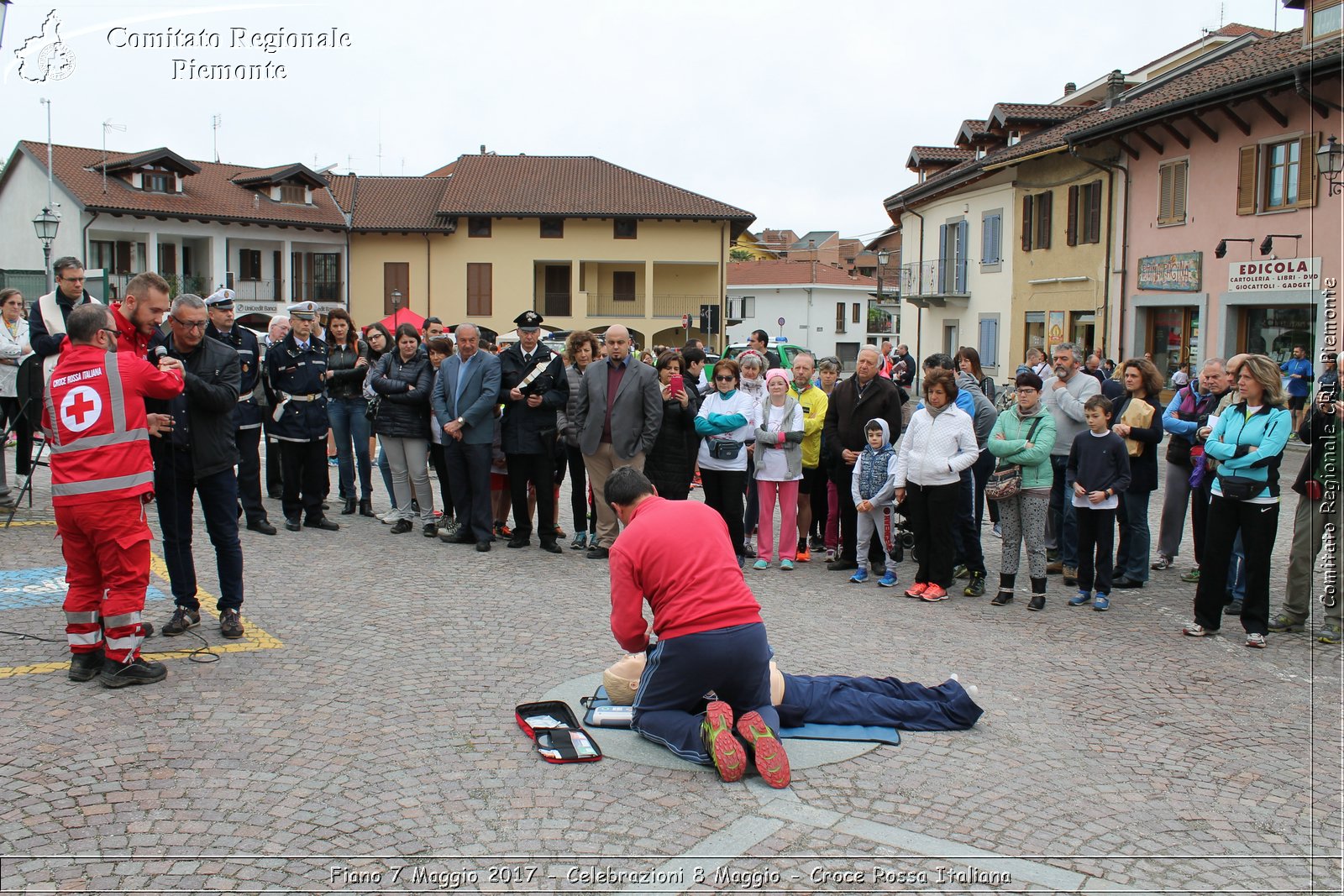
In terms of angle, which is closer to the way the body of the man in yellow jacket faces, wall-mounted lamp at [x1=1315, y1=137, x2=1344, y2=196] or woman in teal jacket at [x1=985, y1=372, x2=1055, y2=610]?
the woman in teal jacket

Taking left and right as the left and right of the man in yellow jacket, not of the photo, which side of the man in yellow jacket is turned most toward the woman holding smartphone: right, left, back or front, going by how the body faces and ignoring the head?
right

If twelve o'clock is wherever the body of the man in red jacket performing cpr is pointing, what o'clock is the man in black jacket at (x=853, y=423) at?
The man in black jacket is roughly at 2 o'clock from the man in red jacket performing cpr.

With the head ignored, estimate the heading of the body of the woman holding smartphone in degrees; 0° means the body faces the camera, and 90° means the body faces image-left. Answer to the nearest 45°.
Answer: approximately 0°

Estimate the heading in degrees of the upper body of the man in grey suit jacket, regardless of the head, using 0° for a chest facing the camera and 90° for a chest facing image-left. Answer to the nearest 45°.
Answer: approximately 0°

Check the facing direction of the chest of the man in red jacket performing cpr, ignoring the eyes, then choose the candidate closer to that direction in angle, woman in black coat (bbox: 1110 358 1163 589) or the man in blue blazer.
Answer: the man in blue blazer

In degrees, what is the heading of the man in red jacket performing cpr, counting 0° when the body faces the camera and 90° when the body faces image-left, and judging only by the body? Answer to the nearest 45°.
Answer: approximately 135°

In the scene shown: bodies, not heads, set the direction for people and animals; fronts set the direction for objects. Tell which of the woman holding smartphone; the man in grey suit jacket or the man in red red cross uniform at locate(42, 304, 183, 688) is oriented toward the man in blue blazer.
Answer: the man in red red cross uniform

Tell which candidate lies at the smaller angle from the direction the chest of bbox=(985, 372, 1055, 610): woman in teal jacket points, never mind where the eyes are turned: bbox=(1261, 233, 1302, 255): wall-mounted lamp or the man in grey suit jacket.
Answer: the man in grey suit jacket

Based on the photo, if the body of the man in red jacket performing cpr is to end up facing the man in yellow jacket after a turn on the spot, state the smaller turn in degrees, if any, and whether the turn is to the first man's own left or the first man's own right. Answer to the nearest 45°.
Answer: approximately 45° to the first man's own right
